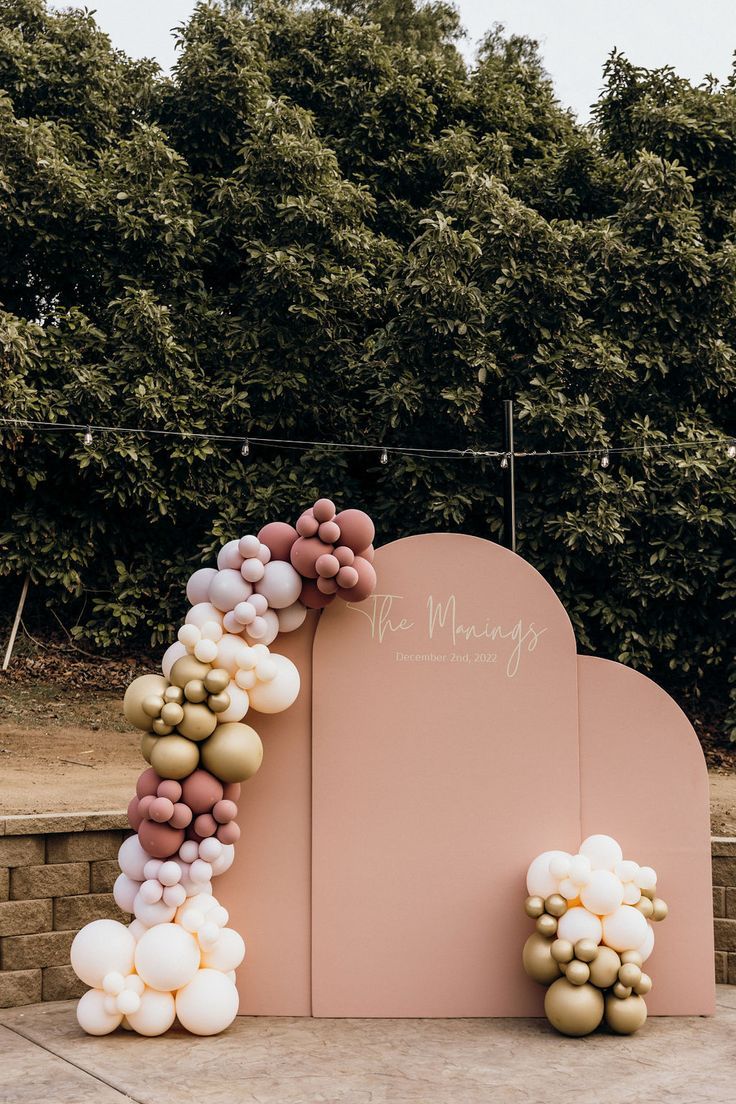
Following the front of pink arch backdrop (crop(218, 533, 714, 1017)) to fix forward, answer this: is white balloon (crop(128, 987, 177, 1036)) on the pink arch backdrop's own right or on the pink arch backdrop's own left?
on the pink arch backdrop's own right

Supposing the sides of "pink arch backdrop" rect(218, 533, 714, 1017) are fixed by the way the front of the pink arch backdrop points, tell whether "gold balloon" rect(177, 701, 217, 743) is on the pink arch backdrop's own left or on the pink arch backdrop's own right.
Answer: on the pink arch backdrop's own right

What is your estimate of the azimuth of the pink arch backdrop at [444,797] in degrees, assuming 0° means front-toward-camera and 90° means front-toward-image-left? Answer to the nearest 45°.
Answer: approximately 0°

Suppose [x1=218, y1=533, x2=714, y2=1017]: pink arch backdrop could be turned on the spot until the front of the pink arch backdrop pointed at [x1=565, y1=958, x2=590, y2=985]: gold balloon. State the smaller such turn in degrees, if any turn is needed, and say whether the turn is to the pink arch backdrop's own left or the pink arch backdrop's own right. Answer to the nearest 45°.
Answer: approximately 45° to the pink arch backdrop's own left

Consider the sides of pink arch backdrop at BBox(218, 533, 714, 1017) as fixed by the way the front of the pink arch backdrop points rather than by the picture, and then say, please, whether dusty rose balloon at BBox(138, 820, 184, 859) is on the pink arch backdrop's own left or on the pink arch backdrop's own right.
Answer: on the pink arch backdrop's own right

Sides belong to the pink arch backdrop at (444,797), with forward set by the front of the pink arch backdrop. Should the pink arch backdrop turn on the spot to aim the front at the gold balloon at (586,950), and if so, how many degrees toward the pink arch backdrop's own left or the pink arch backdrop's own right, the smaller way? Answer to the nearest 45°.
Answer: approximately 45° to the pink arch backdrop's own left
